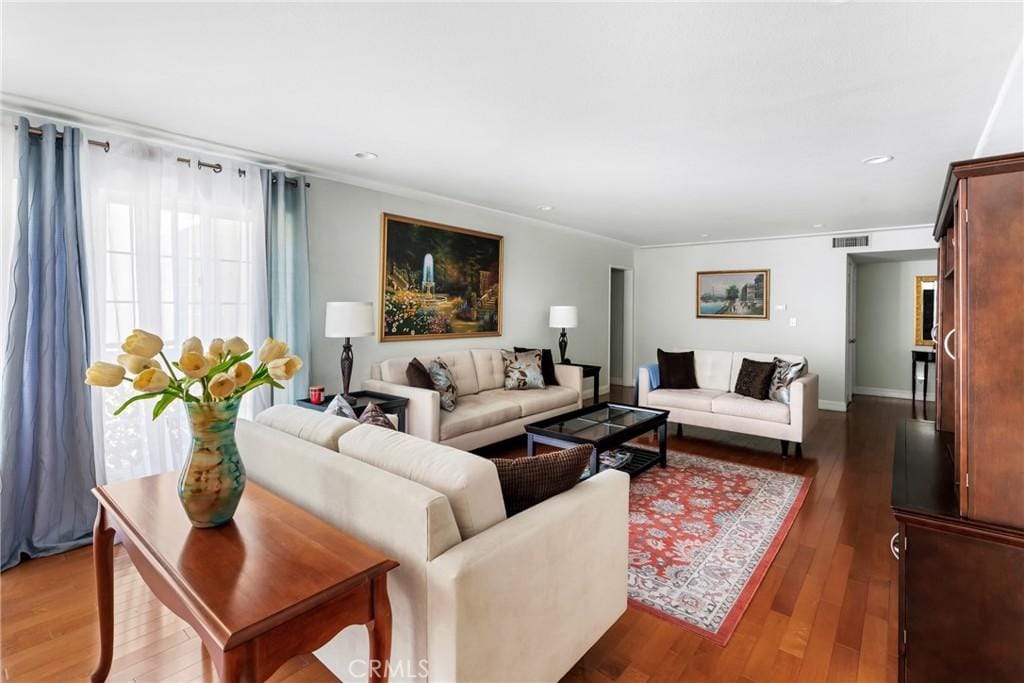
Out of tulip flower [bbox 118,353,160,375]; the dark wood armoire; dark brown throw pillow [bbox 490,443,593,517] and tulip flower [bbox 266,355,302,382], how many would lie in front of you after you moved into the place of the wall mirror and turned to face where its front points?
4

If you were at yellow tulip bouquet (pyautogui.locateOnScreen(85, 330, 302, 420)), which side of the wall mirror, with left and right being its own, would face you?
front

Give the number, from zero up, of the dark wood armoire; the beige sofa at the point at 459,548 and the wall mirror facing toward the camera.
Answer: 1

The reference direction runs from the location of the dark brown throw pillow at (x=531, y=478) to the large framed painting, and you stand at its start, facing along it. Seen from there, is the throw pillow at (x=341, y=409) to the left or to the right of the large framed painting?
left

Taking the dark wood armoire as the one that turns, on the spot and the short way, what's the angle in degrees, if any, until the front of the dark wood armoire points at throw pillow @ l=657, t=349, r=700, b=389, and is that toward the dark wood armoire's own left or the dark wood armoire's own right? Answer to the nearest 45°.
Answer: approximately 45° to the dark wood armoire's own right

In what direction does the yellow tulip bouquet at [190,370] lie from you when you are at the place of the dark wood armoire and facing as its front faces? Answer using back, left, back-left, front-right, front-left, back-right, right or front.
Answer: front-left

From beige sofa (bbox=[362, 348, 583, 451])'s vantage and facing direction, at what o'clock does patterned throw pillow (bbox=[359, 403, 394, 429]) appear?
The patterned throw pillow is roughly at 2 o'clock from the beige sofa.

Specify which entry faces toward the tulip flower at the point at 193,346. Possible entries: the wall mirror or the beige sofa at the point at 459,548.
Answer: the wall mirror

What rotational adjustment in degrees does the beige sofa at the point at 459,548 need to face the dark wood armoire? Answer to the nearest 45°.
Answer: approximately 45° to its right

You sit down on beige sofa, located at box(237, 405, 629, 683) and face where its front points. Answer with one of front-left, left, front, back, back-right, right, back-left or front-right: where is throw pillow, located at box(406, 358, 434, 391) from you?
front-left

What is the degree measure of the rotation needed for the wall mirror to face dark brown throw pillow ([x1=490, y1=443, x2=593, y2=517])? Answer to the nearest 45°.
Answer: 0° — it already faces it

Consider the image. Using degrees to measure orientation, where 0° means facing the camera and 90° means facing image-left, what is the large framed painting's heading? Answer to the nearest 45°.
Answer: approximately 315°
